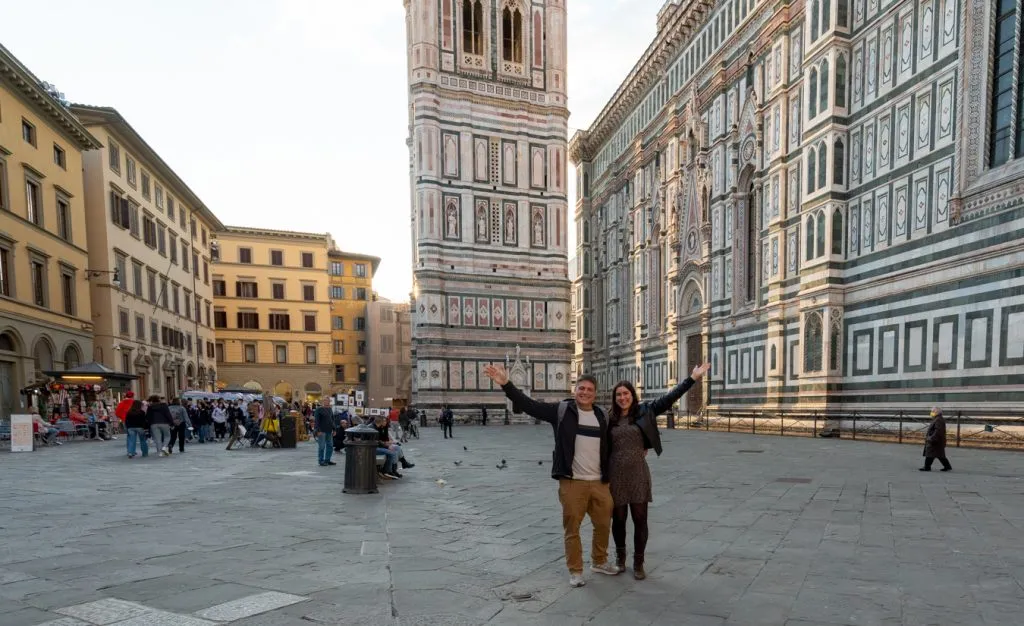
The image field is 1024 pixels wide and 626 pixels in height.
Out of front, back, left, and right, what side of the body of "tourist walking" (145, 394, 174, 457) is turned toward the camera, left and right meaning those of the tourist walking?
back

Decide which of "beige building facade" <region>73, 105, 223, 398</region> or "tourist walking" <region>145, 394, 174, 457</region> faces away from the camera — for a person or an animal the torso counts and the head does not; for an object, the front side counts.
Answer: the tourist walking

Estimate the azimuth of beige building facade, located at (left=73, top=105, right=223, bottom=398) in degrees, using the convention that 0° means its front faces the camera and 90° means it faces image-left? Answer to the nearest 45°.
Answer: approximately 315°

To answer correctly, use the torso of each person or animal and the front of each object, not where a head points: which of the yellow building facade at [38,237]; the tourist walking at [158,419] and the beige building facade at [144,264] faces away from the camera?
the tourist walking

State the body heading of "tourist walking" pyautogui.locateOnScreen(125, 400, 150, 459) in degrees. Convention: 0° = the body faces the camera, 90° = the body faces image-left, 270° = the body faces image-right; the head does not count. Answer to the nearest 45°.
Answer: approximately 180°

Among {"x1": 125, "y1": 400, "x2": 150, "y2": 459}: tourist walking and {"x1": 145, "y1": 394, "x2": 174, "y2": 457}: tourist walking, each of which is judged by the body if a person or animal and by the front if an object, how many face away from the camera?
2
